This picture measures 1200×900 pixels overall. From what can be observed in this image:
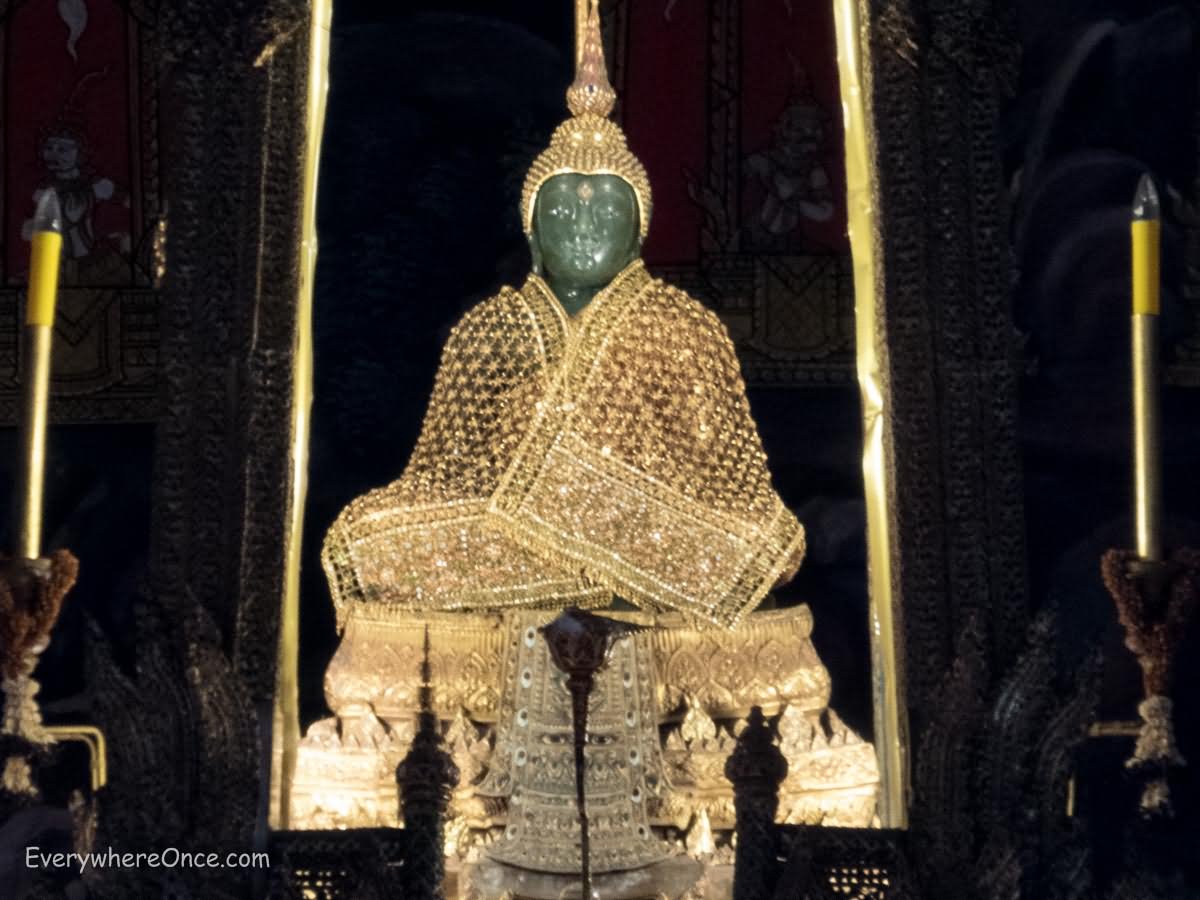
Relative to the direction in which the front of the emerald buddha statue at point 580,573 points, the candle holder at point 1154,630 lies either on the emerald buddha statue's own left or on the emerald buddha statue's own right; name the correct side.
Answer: on the emerald buddha statue's own left

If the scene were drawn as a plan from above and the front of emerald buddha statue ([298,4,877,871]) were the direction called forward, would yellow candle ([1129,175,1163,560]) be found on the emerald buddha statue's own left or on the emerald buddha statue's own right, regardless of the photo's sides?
on the emerald buddha statue's own left

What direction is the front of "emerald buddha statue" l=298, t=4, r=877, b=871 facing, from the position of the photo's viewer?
facing the viewer

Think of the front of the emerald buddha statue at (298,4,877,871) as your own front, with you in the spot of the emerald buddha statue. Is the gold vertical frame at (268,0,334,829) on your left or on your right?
on your right

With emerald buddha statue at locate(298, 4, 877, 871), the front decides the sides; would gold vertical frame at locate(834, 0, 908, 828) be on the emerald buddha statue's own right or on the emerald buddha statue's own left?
on the emerald buddha statue's own left

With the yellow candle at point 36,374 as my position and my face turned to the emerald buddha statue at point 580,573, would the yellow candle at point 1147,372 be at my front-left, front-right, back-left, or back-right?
front-right

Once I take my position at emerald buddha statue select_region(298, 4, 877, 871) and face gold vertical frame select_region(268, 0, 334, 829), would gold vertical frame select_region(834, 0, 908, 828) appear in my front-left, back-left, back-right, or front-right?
back-left
